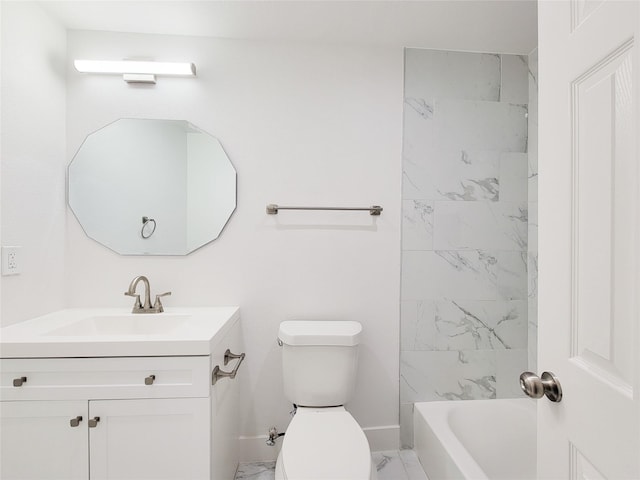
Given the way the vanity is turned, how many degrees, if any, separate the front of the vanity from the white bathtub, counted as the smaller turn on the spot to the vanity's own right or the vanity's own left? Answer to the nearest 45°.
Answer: approximately 90° to the vanity's own left

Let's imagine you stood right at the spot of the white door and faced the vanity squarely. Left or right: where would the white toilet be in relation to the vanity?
right

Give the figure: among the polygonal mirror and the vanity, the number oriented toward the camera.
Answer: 2

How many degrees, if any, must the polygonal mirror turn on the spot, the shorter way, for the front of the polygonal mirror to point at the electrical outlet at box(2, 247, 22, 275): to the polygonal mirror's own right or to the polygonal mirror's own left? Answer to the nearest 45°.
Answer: approximately 90° to the polygonal mirror's own right

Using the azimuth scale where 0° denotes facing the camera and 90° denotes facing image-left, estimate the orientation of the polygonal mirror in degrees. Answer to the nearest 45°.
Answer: approximately 0°

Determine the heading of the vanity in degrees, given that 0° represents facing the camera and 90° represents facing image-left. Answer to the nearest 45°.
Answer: approximately 0°
